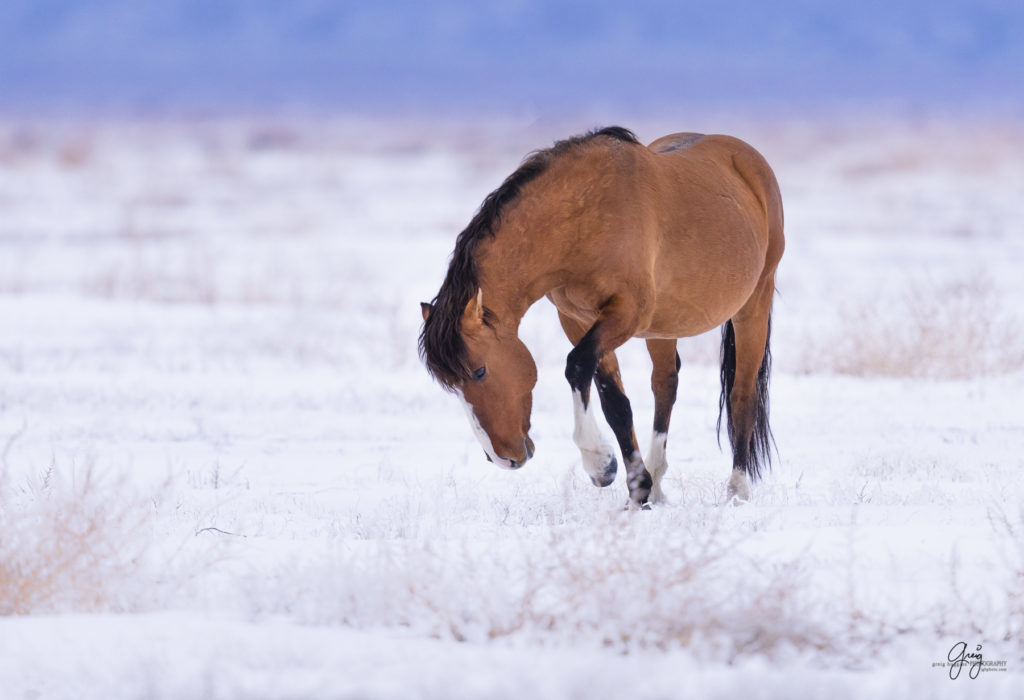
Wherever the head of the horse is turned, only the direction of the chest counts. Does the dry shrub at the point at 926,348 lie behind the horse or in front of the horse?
behind

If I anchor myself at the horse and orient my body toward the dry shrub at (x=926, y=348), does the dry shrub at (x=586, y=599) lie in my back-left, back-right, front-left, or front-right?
back-right

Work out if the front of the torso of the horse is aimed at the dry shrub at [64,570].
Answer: yes

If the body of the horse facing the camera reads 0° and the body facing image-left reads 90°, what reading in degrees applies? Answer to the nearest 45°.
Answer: approximately 45°

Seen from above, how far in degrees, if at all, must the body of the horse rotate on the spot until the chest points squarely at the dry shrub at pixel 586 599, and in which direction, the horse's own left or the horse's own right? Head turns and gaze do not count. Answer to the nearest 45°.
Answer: approximately 45° to the horse's own left
